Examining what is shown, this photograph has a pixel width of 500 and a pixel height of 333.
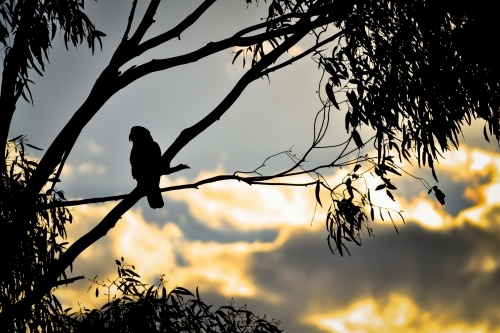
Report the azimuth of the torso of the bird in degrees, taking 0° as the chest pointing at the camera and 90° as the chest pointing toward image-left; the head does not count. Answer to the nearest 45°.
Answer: approximately 90°
